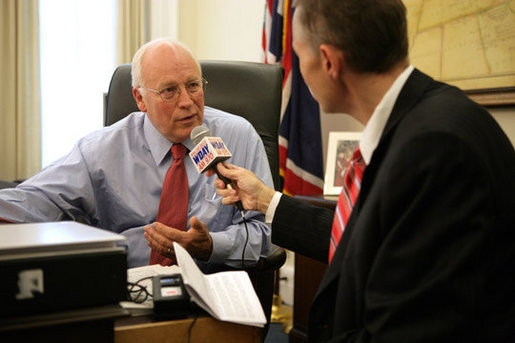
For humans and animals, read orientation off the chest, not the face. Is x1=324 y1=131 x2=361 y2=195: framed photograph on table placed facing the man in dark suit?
yes

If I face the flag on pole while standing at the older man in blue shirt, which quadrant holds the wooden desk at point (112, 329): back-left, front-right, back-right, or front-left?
back-right

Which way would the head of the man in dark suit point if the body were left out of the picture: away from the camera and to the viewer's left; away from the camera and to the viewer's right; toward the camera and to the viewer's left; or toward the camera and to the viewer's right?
away from the camera and to the viewer's left

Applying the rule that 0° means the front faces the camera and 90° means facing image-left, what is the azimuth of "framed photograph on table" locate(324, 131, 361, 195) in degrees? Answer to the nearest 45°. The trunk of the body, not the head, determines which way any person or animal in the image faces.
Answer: approximately 0°

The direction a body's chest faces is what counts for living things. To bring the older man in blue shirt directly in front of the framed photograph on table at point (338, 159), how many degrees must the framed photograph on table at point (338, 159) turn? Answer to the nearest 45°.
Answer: approximately 45° to its right
